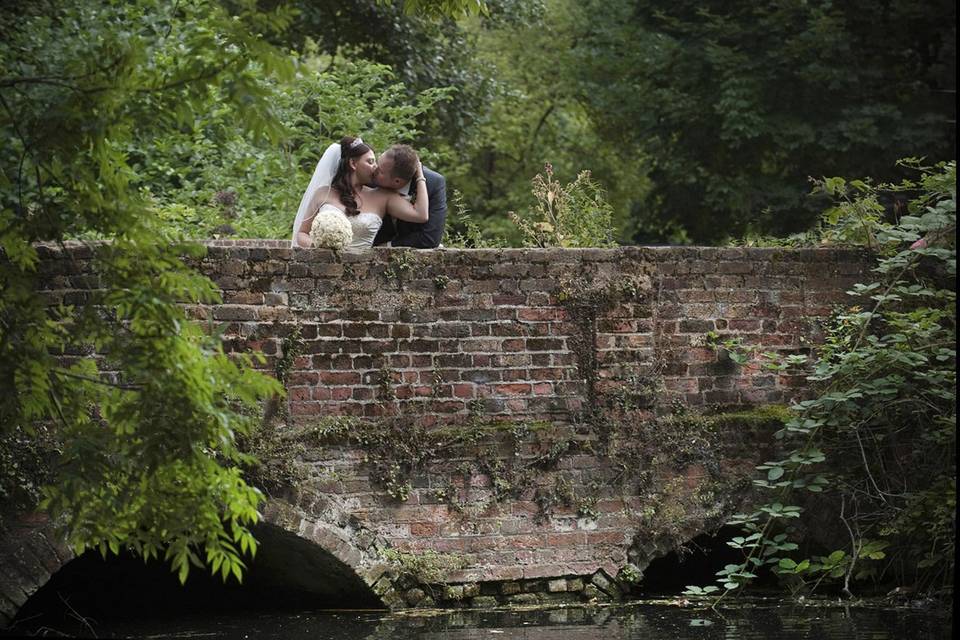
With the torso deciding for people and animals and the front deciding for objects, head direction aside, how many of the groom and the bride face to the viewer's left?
1

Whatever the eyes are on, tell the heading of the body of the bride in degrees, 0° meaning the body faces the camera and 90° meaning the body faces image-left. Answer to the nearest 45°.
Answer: approximately 315°

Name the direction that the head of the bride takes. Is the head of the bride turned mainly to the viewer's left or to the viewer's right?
to the viewer's right

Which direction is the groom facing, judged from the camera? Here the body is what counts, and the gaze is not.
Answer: to the viewer's left

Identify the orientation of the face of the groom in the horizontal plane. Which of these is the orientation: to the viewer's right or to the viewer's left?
to the viewer's left

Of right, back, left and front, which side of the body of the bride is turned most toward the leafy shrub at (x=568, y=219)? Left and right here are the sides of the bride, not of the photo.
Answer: left

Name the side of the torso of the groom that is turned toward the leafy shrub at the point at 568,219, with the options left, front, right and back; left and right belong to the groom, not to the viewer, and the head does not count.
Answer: back
